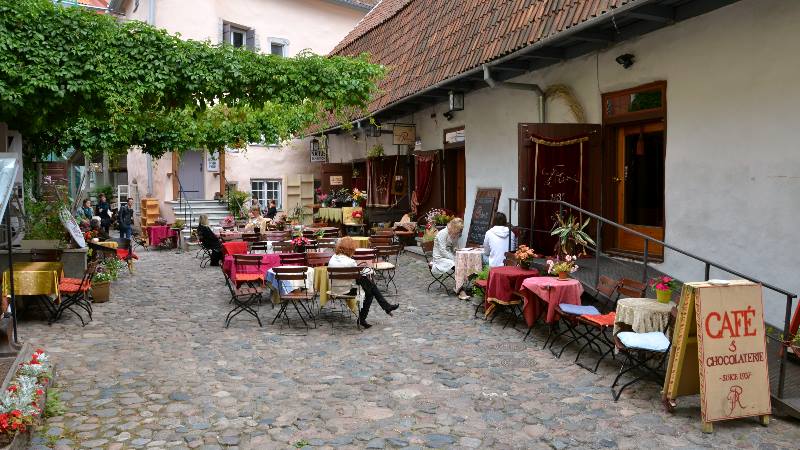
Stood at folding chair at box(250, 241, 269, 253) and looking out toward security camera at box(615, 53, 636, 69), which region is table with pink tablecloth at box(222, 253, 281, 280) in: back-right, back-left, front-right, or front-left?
front-right

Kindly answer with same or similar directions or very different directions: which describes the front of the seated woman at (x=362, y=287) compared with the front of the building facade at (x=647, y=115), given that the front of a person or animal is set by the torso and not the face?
very different directions

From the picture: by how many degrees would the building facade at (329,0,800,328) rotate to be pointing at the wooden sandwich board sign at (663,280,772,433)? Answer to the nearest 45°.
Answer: approximately 45° to its left

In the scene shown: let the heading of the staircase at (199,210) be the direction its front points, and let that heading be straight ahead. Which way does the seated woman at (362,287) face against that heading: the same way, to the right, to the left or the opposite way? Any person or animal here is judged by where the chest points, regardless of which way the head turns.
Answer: to the left

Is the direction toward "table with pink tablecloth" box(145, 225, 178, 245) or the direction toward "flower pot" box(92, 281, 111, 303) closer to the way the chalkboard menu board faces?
the flower pot

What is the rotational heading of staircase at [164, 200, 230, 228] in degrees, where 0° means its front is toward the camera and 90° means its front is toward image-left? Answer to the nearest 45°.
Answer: approximately 0°

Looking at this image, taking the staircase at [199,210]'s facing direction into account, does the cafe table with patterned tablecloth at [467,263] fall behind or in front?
in front

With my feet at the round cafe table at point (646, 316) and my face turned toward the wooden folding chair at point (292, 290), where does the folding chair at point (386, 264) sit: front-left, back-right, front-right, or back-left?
front-right

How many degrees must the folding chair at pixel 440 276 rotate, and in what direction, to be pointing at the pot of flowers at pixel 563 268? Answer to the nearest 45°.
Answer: approximately 45° to its right

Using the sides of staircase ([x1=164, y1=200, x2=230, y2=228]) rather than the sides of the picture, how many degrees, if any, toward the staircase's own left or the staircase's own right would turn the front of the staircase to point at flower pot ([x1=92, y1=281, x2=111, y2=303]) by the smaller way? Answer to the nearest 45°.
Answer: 0° — it already faces it

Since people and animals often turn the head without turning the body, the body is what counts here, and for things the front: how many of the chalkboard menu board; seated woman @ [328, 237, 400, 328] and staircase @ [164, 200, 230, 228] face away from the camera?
0

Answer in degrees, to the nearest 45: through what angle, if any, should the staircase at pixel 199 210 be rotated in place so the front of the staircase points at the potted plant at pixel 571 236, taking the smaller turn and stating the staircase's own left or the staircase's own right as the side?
0° — it already faces it

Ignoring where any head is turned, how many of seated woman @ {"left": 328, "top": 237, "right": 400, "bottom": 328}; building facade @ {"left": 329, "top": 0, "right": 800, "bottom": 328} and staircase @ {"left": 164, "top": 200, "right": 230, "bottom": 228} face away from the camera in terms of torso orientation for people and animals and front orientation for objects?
0

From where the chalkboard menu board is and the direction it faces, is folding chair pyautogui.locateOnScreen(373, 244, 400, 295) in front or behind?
in front

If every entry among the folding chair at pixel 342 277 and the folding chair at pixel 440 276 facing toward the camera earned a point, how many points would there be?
0

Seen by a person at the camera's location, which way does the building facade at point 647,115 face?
facing the viewer and to the left of the viewer
